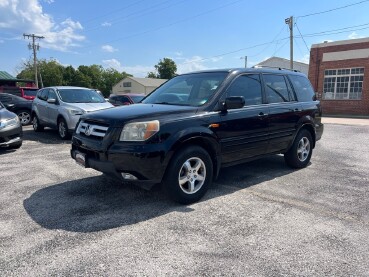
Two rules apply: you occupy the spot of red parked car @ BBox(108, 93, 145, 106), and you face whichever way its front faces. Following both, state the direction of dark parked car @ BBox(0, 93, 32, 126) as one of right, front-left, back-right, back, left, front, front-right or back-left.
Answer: right

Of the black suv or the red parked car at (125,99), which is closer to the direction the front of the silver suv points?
the black suv

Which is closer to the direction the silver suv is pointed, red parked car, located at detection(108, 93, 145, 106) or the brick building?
the brick building

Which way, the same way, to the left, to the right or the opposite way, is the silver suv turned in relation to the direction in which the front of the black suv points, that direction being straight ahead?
to the left

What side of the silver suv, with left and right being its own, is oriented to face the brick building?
left

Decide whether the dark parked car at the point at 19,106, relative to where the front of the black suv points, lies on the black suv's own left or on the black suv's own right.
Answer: on the black suv's own right

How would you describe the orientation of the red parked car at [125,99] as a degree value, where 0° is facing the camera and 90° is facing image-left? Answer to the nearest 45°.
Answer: approximately 315°

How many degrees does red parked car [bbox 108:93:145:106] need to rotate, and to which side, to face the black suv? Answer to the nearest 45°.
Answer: approximately 45° to its right

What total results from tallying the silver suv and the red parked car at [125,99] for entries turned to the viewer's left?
0

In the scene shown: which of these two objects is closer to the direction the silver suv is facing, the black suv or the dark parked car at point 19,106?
the black suv

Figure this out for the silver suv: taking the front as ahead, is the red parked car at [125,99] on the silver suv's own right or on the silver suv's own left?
on the silver suv's own left

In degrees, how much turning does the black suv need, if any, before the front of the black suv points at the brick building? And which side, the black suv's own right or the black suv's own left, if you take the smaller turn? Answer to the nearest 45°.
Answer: approximately 180°

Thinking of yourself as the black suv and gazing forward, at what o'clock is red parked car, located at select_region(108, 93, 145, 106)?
The red parked car is roughly at 4 o'clock from the black suv.

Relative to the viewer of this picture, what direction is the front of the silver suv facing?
facing the viewer and to the right of the viewer

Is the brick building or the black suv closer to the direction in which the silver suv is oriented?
the black suv

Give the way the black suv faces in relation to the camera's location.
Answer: facing the viewer and to the left of the viewer
